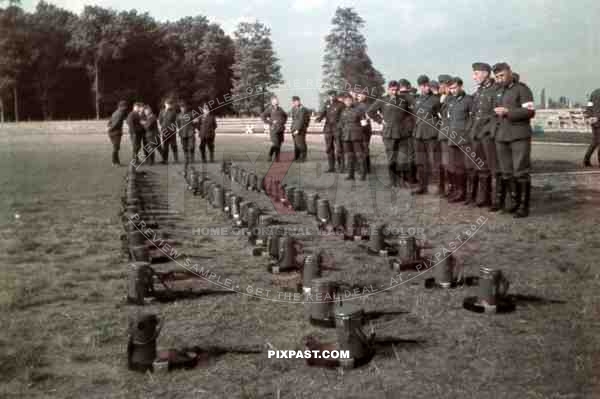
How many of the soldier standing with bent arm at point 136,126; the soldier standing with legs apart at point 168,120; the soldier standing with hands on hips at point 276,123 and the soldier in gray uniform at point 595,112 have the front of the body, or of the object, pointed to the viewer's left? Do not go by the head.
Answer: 1

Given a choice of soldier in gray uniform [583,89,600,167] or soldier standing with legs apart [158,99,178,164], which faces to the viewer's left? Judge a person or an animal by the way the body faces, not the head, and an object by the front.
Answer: the soldier in gray uniform

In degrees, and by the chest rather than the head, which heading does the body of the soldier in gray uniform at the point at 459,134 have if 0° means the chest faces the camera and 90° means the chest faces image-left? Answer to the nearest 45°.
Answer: approximately 45°

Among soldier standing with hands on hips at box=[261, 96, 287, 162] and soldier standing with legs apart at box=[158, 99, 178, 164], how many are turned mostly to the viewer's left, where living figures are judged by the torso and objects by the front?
0

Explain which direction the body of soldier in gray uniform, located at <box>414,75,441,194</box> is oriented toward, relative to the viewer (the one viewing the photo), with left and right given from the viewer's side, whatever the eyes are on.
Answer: facing the viewer and to the left of the viewer

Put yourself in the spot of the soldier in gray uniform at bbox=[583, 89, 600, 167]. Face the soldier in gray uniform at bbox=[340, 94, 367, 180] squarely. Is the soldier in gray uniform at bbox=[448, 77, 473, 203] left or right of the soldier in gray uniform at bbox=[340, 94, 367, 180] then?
left

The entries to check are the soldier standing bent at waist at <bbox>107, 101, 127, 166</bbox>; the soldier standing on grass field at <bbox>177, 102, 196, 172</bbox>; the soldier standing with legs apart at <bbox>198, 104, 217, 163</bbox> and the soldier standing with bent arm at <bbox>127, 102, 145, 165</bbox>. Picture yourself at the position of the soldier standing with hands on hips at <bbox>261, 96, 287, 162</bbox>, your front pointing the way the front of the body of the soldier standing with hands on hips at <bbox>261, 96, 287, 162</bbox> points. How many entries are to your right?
4

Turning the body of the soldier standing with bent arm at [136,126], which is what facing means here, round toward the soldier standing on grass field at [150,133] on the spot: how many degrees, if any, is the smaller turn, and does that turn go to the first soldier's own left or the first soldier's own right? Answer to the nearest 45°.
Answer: approximately 90° to the first soldier's own left

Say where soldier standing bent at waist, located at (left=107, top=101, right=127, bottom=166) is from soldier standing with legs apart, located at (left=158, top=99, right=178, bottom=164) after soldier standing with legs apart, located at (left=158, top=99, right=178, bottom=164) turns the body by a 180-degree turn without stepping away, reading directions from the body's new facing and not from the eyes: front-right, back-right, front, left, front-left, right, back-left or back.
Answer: left

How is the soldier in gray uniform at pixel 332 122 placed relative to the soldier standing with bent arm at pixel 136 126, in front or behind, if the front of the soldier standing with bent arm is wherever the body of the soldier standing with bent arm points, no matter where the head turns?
in front

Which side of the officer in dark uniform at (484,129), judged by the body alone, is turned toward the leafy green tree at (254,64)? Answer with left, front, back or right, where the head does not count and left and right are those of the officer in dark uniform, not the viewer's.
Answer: right

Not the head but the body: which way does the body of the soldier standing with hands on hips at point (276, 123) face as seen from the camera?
toward the camera

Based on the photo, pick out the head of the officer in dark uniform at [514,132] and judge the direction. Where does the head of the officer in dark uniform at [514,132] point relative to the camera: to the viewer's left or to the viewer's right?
to the viewer's left

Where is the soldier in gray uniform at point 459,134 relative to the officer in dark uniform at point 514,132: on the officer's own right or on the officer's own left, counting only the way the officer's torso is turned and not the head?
on the officer's own right

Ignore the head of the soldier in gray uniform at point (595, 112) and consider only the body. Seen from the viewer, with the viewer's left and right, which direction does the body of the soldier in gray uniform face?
facing to the left of the viewer

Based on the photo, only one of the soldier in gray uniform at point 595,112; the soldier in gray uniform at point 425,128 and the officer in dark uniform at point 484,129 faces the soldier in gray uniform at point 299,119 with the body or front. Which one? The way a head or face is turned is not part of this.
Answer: the soldier in gray uniform at point 595,112

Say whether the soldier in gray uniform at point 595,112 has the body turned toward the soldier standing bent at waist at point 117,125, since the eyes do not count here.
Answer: yes
